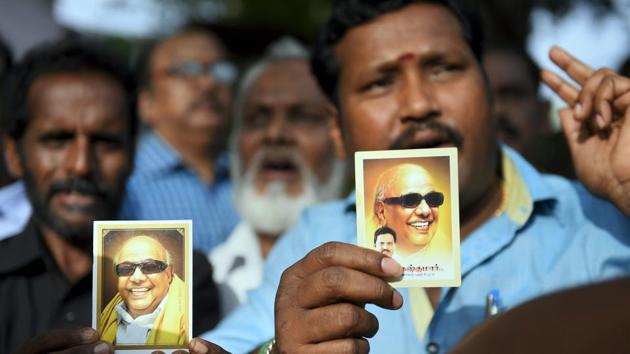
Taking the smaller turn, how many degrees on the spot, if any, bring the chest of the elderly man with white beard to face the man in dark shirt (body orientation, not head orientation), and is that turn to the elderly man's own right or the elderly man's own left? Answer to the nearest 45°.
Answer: approximately 45° to the elderly man's own right

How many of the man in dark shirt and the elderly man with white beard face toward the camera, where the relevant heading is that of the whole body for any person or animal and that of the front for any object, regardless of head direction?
2

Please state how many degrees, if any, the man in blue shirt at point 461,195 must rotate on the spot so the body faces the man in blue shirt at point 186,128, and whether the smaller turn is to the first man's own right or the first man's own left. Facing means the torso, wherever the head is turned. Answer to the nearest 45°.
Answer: approximately 135° to the first man's own right

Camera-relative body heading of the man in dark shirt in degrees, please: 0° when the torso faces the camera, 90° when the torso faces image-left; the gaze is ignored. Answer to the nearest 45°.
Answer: approximately 0°

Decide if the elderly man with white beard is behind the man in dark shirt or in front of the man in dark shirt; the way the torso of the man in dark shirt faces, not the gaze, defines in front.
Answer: behind

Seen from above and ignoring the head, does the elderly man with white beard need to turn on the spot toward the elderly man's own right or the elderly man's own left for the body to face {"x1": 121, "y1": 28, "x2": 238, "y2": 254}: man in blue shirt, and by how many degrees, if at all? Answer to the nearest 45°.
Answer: approximately 135° to the elderly man's own right

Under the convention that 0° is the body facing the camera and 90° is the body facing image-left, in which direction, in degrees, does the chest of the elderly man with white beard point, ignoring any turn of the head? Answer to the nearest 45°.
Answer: approximately 0°
